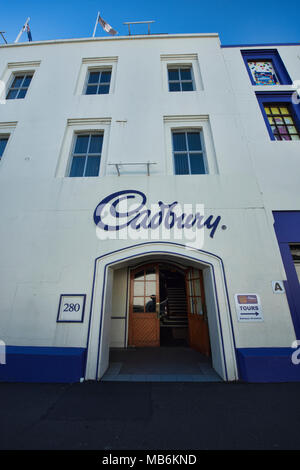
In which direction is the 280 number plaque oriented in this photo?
toward the camera

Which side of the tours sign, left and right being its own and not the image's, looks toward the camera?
front

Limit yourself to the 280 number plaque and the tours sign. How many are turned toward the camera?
2

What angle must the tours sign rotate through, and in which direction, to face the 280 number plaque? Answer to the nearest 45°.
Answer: approximately 45° to its right

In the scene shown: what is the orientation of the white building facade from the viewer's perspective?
toward the camera

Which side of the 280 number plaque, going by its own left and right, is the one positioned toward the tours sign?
left
